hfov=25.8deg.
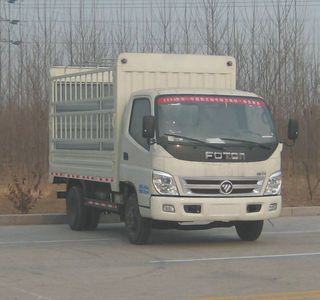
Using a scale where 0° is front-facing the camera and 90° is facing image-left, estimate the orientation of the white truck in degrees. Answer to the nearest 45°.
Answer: approximately 315°
